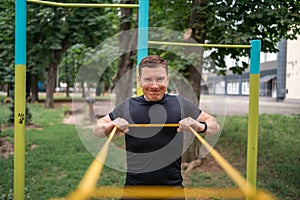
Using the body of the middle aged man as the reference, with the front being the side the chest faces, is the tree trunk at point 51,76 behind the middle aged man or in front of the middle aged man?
behind

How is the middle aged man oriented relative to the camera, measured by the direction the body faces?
toward the camera

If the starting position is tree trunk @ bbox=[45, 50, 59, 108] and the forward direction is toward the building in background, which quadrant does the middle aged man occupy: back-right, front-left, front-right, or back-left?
back-right

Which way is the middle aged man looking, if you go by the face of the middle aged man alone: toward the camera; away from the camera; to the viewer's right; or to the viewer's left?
toward the camera

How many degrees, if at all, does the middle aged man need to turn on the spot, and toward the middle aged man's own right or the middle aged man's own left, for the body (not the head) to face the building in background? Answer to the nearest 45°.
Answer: approximately 135° to the middle aged man's own left
